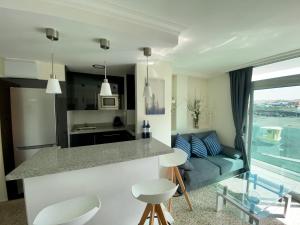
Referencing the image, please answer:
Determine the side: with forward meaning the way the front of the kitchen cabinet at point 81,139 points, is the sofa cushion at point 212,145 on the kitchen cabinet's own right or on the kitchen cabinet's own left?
on the kitchen cabinet's own left

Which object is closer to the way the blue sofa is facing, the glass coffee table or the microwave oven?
the glass coffee table

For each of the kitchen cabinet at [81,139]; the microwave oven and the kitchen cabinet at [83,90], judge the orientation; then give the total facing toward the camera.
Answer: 3

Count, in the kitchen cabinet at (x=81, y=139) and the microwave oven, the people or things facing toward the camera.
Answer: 2

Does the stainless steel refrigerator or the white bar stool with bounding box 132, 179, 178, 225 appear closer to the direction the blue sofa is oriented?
the white bar stool

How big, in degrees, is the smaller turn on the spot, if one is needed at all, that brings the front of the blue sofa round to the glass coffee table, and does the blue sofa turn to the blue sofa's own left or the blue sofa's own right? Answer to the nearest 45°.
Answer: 0° — it already faces it

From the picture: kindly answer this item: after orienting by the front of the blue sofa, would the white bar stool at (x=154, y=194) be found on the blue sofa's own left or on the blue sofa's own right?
on the blue sofa's own right

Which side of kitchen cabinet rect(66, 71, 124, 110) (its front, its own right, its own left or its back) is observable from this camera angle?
front

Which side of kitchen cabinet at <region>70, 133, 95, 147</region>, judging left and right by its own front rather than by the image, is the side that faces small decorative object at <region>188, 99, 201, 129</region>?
left

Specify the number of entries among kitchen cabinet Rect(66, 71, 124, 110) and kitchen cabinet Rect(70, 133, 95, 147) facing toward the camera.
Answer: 2

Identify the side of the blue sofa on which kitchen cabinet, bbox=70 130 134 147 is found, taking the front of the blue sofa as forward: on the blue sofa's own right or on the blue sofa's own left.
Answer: on the blue sofa's own right

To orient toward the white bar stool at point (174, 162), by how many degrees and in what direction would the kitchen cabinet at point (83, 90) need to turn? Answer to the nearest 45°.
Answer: approximately 45° to its left

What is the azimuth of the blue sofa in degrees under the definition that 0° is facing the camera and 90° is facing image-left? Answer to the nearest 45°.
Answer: approximately 315°

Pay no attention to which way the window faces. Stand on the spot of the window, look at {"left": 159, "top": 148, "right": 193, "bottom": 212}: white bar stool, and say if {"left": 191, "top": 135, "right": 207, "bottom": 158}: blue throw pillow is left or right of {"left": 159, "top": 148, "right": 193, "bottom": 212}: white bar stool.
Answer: right
